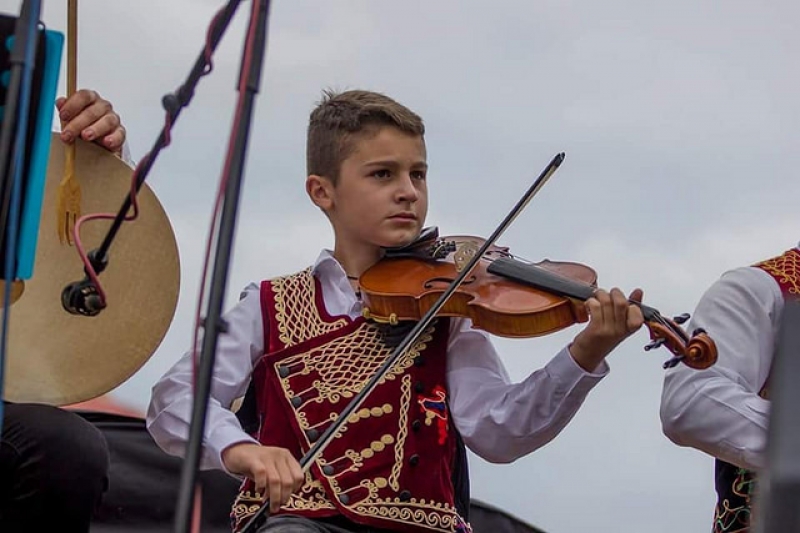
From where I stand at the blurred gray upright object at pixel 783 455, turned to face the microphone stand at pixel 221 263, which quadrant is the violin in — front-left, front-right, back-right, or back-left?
front-right

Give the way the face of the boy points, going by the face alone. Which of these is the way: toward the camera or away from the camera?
toward the camera

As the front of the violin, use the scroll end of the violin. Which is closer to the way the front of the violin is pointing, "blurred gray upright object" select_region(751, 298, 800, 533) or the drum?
the blurred gray upright object

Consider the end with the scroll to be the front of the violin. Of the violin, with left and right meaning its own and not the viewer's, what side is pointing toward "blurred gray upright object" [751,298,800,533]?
front
